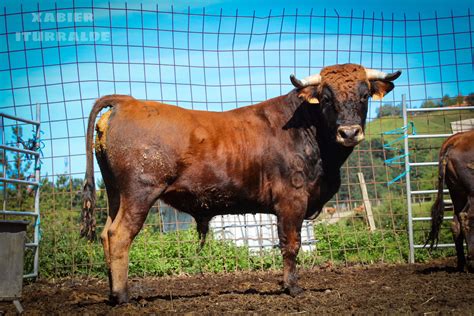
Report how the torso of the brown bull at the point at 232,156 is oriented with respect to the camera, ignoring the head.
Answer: to the viewer's right

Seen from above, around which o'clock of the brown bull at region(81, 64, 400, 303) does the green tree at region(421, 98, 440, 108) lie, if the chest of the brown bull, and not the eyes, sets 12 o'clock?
The green tree is roughly at 10 o'clock from the brown bull.

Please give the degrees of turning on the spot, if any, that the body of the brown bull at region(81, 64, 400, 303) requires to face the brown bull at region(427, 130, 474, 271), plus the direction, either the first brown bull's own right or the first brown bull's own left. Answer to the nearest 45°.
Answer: approximately 45° to the first brown bull's own left

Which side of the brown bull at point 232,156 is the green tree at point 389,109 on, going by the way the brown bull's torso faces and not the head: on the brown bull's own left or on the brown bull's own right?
on the brown bull's own left

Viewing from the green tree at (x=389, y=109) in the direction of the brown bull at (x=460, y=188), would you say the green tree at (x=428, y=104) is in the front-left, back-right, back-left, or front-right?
back-left
